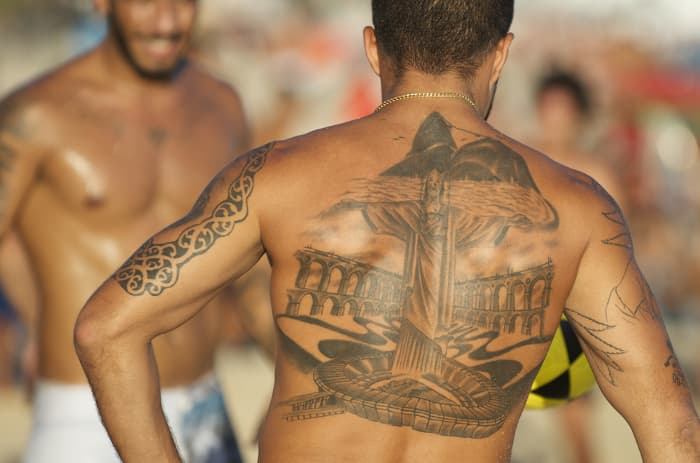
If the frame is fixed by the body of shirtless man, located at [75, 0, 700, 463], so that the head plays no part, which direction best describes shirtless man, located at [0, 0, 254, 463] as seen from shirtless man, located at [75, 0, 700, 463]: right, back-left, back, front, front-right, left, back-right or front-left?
front-left

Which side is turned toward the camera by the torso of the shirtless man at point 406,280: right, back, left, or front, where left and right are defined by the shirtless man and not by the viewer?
back

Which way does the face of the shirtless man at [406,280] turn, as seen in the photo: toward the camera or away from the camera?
away from the camera

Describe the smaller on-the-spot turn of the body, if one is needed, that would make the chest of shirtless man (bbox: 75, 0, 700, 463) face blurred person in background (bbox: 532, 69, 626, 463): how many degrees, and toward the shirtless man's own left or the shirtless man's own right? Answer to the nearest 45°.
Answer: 0° — they already face them
